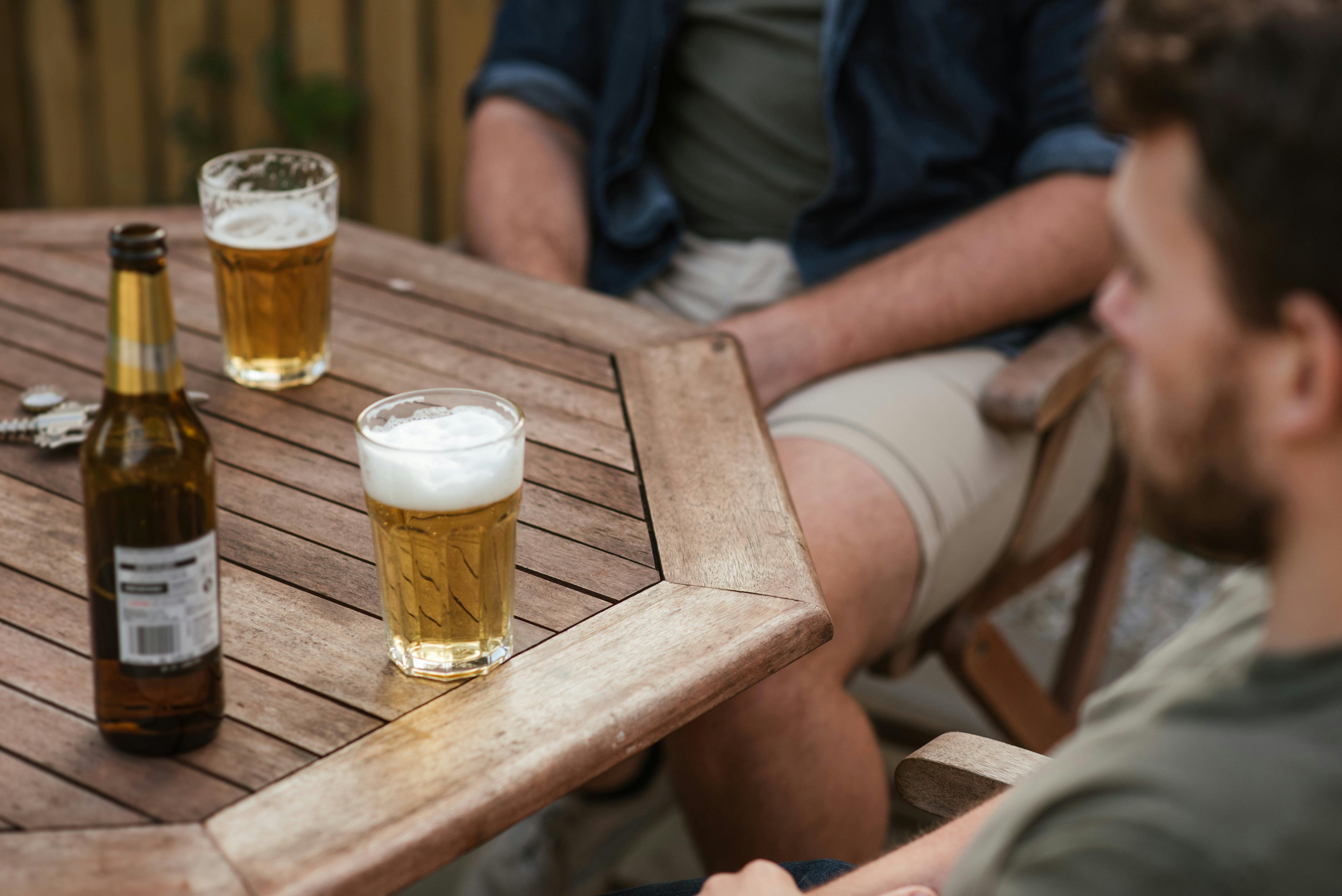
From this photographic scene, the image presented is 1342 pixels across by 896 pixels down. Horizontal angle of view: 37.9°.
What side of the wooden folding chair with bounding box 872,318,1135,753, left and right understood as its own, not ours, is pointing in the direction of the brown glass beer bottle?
front

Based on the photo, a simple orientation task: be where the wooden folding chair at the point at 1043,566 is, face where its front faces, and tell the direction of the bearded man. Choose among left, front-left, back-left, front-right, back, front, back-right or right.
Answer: front-left

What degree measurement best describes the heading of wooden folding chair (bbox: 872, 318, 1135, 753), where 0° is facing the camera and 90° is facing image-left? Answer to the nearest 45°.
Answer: approximately 45°

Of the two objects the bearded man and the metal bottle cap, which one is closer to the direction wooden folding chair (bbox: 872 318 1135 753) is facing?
the metal bottle cap

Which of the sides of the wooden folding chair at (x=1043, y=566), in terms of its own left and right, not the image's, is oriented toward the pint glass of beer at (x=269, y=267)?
front

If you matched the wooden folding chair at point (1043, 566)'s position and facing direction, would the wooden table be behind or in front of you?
in front

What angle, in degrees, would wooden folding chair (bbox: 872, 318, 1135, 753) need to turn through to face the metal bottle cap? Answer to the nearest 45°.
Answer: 0° — it already faces it

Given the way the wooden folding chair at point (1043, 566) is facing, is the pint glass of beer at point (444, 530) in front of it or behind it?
in front
